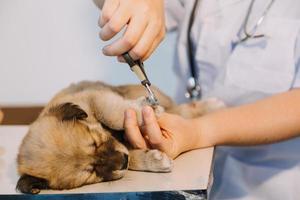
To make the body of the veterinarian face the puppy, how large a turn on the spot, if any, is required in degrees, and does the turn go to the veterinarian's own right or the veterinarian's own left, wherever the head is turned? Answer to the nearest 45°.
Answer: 0° — they already face it

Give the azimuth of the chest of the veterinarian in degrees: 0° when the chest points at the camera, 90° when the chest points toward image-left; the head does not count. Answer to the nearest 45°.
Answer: approximately 45°
